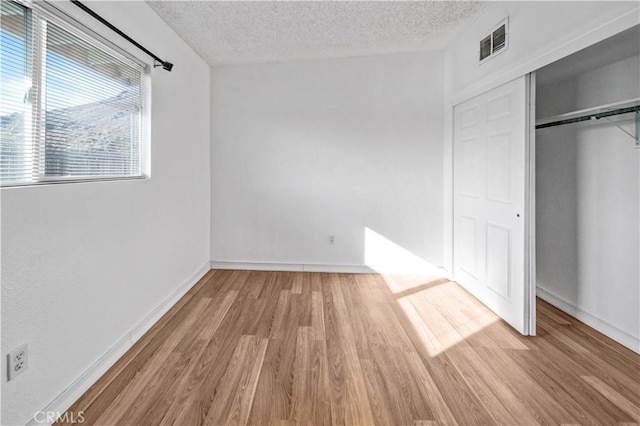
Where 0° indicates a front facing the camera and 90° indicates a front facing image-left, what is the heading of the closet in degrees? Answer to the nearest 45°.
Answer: approximately 45°

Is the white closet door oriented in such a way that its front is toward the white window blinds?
yes

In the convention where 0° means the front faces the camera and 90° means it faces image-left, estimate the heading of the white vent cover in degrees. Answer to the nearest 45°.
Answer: approximately 45°

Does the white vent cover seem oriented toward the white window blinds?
yes
